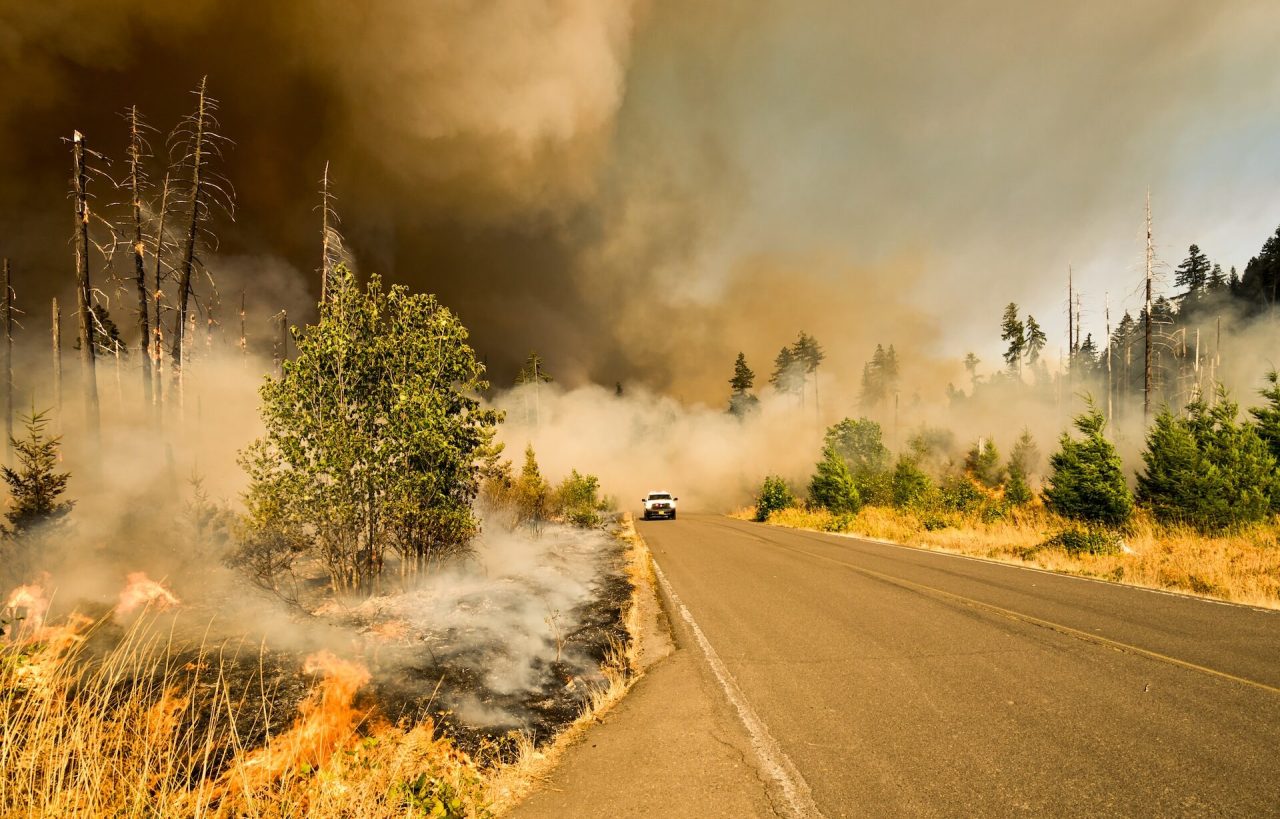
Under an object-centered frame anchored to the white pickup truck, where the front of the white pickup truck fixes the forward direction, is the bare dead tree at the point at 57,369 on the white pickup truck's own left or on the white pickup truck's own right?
on the white pickup truck's own right

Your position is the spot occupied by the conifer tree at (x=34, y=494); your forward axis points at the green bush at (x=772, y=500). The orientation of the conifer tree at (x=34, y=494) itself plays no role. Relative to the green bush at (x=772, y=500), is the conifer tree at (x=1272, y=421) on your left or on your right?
right

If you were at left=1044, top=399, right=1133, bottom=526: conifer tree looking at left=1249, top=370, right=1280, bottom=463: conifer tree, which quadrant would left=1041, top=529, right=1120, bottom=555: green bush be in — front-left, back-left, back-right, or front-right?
back-right

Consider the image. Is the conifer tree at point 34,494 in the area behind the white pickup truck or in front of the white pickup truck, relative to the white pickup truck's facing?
in front

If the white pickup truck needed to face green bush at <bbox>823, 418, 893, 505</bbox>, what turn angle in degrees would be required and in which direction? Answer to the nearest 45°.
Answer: approximately 135° to its left

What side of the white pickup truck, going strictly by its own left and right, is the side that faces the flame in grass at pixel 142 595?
front

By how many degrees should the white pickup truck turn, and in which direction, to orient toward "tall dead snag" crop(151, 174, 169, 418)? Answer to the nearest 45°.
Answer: approximately 45° to its right

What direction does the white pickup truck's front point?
toward the camera

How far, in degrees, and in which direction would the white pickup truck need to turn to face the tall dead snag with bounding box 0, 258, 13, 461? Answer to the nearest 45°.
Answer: approximately 90° to its right

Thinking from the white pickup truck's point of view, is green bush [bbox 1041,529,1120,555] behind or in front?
in front

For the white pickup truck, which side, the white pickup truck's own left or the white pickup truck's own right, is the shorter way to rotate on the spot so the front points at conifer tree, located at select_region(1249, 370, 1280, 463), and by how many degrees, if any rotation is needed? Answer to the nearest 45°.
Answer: approximately 45° to the white pickup truck's own left

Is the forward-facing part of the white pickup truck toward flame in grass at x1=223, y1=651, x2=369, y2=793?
yes

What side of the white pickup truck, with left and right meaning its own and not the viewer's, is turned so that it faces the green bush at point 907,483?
left
